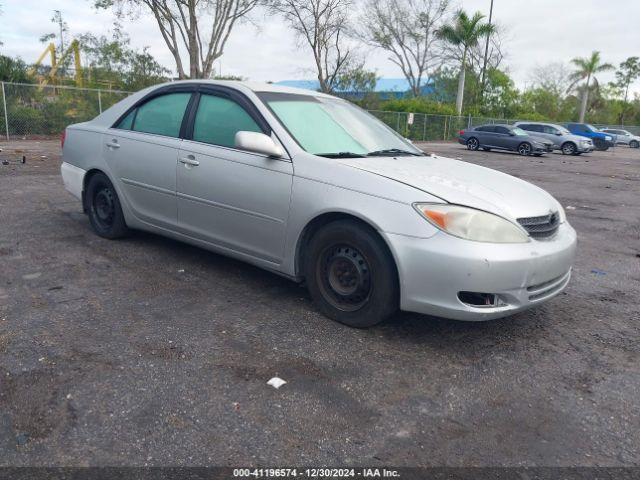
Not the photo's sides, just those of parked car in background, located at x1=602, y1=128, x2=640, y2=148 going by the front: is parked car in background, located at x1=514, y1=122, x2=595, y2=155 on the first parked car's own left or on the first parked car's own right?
on the first parked car's own right

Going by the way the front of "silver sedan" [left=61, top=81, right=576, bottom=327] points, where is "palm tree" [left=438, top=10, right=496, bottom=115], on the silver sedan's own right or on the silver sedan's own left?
on the silver sedan's own left

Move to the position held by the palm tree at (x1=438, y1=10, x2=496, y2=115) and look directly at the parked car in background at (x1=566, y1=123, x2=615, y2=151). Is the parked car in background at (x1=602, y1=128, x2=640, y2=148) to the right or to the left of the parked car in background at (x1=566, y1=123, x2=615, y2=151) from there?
left

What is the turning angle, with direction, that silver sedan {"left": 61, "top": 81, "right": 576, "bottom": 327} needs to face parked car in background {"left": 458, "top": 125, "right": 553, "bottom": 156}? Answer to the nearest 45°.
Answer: approximately 135° to its left

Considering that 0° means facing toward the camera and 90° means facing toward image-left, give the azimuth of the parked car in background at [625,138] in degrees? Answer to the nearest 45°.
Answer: approximately 315°

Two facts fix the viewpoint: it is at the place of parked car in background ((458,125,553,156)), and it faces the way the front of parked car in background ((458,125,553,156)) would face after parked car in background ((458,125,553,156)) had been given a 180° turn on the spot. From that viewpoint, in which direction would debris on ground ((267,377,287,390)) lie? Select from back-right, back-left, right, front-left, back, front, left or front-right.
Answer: back-left

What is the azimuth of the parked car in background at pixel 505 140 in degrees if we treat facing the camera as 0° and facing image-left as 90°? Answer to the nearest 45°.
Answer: approximately 315°

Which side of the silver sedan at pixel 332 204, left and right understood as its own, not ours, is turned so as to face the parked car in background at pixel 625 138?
left

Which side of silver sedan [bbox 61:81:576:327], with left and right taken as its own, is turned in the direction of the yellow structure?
back

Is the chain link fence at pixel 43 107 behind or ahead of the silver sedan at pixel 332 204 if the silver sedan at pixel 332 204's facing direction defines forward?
behind

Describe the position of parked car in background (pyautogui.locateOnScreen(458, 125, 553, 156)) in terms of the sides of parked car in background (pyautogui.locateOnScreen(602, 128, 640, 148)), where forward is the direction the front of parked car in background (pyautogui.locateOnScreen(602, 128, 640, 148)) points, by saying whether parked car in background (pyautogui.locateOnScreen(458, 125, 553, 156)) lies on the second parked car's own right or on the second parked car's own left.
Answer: on the second parked car's own right

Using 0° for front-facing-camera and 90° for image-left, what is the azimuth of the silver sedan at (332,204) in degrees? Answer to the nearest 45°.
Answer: approximately 315°

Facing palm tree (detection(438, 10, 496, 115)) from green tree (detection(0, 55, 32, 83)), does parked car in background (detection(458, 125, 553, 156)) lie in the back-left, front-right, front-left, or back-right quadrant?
front-right
